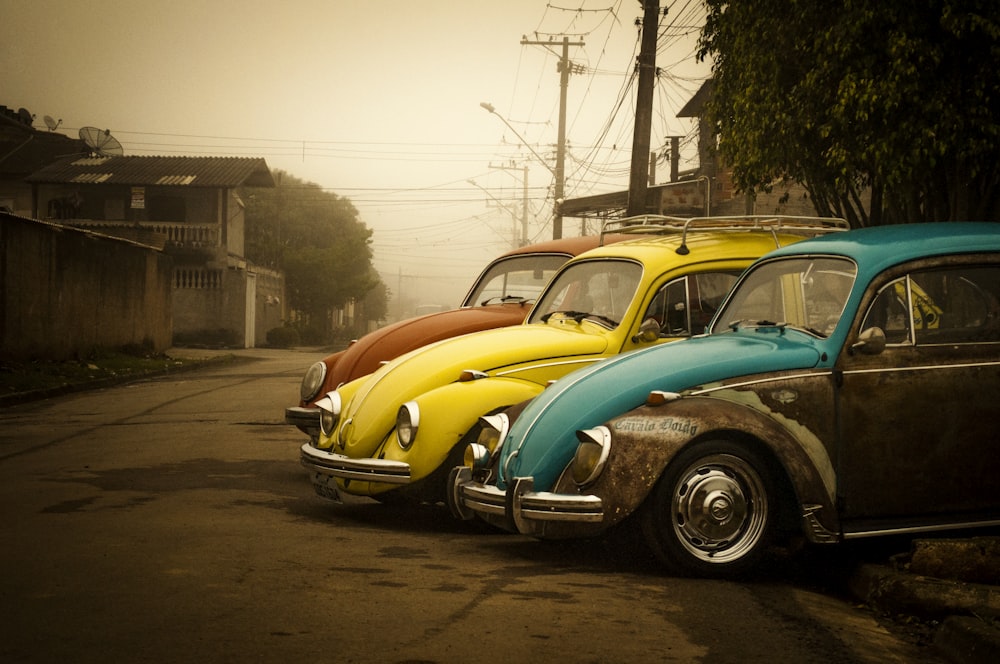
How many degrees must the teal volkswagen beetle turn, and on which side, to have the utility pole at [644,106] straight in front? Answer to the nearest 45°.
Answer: approximately 135° to its right

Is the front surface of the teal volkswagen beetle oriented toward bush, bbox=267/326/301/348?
no

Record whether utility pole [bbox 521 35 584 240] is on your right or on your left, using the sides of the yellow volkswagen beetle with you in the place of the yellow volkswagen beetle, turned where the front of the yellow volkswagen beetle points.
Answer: on your right

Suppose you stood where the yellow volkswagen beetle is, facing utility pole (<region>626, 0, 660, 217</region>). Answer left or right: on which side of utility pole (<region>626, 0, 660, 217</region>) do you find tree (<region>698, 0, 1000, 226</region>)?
right

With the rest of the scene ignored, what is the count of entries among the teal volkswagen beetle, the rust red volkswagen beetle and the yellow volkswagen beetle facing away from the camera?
0

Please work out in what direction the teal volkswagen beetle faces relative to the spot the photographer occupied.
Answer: facing the viewer and to the left of the viewer

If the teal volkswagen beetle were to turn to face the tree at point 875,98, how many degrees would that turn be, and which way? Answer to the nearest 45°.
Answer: approximately 135° to its right

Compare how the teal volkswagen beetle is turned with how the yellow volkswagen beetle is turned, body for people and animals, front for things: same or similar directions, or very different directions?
same or similar directions

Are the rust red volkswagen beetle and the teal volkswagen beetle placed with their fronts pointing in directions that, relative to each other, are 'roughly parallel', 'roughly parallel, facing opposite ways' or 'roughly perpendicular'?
roughly parallel

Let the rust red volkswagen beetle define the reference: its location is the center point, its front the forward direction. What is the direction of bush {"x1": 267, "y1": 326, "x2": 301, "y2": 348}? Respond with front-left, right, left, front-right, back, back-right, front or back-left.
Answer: back-right

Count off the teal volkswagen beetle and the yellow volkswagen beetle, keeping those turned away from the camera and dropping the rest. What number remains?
0

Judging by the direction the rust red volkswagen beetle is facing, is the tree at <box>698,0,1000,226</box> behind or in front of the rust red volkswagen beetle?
behind

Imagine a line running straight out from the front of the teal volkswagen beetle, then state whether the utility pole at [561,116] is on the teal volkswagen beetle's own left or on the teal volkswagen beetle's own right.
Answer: on the teal volkswagen beetle's own right

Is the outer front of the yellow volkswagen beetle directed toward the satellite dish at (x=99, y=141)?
no

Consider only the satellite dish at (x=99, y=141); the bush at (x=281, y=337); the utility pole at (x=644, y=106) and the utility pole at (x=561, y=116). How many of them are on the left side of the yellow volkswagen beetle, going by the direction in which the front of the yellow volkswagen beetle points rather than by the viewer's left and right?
0

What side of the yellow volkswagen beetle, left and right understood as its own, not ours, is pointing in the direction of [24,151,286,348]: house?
right

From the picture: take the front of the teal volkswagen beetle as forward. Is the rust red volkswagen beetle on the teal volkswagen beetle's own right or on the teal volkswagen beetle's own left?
on the teal volkswagen beetle's own right

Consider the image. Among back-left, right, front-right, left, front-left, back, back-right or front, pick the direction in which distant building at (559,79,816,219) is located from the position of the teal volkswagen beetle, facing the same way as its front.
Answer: back-right

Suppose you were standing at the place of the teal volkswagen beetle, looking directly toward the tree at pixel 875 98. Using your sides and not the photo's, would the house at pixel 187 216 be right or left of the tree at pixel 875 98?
left

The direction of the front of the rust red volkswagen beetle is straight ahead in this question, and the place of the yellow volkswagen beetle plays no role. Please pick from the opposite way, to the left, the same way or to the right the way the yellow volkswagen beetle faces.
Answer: the same way
